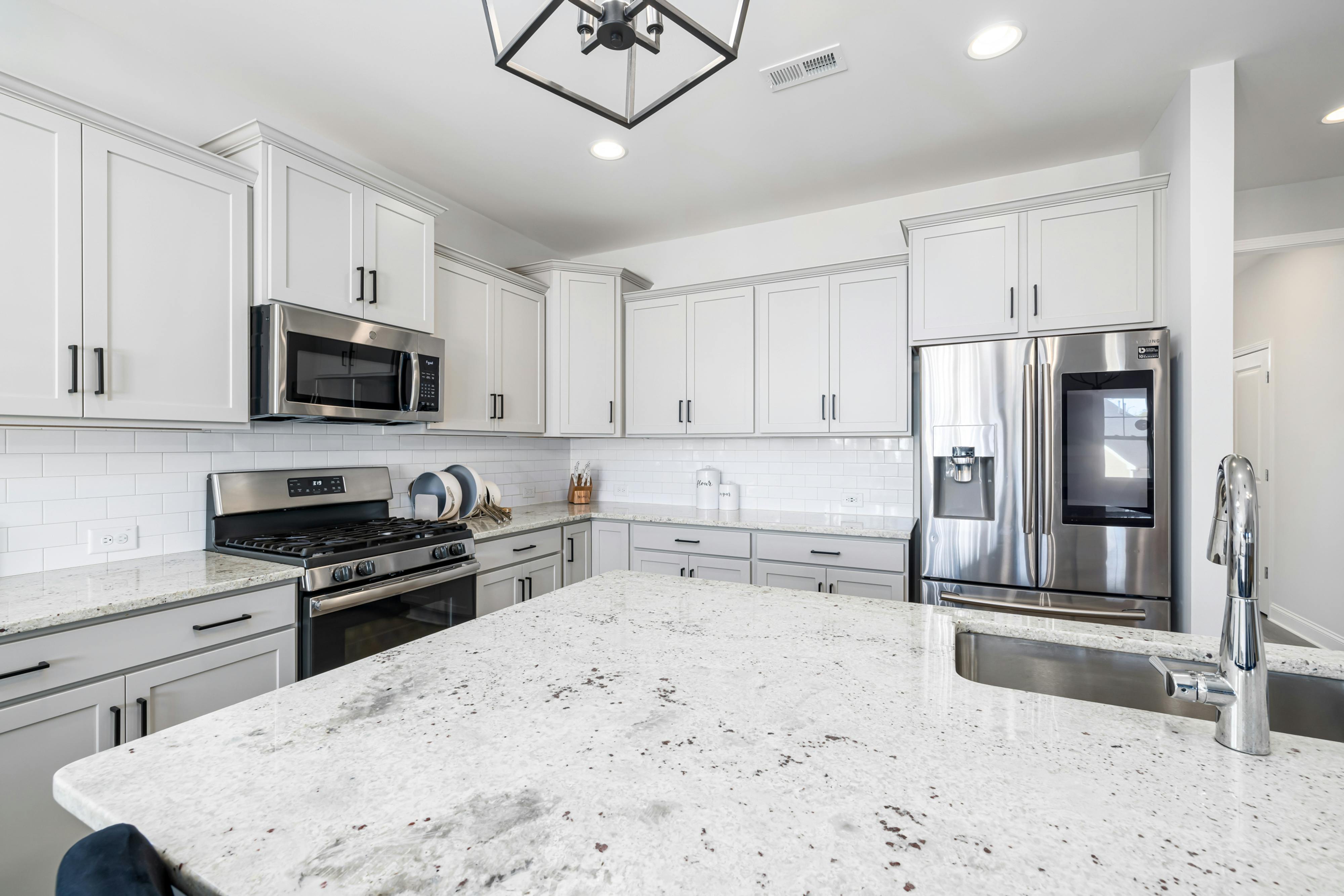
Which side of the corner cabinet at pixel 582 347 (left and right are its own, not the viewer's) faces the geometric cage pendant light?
front

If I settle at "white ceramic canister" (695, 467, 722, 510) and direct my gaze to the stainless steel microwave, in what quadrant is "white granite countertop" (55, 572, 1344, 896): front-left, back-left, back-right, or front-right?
front-left

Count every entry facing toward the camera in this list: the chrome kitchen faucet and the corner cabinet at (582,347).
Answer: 1

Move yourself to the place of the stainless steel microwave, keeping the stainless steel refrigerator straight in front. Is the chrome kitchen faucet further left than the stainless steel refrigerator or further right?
right

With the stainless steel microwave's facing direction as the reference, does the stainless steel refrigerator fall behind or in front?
in front

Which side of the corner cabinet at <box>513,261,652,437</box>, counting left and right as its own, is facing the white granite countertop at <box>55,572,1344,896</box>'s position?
front

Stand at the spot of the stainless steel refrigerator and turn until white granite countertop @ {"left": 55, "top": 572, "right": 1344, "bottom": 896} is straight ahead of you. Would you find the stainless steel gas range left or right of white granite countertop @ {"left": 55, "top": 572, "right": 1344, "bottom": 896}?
right

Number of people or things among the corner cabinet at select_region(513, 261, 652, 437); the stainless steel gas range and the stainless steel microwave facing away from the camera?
0

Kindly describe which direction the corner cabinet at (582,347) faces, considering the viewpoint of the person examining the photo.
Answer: facing the viewer

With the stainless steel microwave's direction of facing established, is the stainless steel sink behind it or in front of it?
in front

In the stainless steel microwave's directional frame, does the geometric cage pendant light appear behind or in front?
in front

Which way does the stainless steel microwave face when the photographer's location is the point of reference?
facing the viewer and to the right of the viewer

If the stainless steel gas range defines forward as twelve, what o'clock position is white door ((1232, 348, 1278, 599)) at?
The white door is roughly at 11 o'clock from the stainless steel gas range.

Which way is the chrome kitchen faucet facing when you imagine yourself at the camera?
facing away from the viewer
